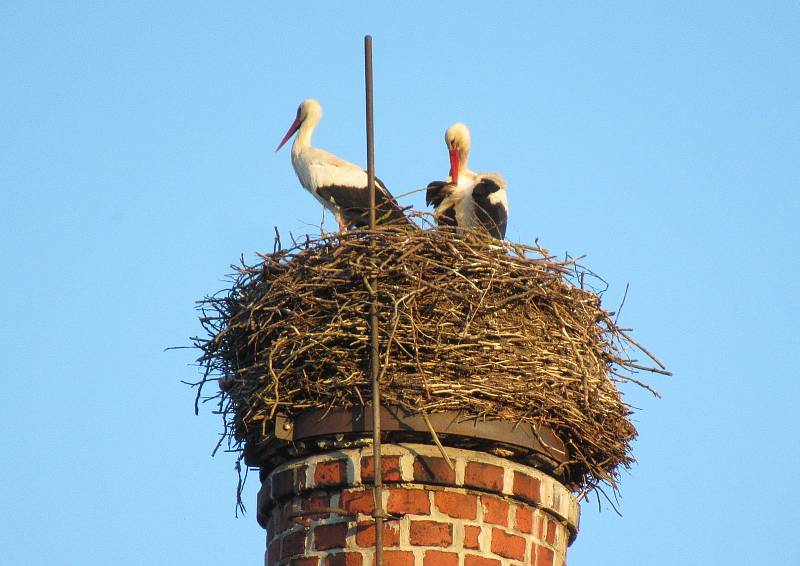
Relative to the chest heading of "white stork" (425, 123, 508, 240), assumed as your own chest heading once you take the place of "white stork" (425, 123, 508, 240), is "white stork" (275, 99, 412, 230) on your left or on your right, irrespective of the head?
on your right

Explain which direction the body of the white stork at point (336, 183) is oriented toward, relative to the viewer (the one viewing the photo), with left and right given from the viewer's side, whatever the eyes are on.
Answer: facing to the left of the viewer

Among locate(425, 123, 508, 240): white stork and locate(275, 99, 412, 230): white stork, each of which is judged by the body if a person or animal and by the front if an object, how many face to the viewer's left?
1

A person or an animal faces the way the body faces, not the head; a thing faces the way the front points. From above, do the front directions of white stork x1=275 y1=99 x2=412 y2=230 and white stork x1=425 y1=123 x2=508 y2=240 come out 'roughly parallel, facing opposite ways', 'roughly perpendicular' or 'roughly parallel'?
roughly perpendicular

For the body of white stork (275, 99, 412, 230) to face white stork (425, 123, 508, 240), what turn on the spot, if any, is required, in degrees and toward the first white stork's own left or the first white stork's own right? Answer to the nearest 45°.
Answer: approximately 135° to the first white stork's own left

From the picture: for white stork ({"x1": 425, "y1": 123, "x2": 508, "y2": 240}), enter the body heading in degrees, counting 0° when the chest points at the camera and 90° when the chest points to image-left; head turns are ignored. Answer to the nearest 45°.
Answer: approximately 0°

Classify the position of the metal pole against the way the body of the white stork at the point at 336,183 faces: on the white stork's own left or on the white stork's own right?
on the white stork's own left

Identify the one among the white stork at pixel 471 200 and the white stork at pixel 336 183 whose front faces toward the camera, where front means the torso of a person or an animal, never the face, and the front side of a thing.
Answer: the white stork at pixel 471 200

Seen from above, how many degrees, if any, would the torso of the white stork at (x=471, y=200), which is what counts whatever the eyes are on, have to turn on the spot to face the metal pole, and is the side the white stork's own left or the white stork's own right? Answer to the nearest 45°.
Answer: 0° — it already faces it
